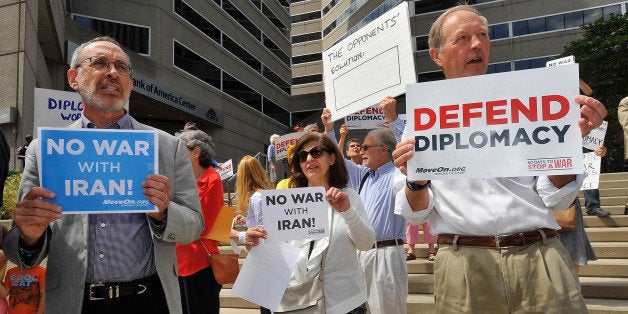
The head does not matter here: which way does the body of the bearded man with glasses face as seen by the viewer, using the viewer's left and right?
facing the viewer

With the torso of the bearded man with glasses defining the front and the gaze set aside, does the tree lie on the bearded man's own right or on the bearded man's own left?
on the bearded man's own left

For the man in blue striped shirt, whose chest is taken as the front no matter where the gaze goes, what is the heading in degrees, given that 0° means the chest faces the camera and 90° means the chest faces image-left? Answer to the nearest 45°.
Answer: approximately 45°

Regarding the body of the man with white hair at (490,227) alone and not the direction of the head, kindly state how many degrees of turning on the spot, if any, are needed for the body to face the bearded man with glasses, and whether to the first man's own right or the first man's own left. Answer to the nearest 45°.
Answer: approximately 90° to the first man's own right

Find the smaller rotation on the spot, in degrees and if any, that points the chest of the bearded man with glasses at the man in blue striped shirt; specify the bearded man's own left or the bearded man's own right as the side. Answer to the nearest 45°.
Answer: approximately 135° to the bearded man's own left

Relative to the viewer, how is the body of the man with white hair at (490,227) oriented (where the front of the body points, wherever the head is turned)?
toward the camera

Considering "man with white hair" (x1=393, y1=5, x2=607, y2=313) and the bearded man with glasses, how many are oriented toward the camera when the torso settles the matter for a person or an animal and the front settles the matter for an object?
2

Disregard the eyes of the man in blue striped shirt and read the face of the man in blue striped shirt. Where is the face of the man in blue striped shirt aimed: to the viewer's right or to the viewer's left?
to the viewer's left

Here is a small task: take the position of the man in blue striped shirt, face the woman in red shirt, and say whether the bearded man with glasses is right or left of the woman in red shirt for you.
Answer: left

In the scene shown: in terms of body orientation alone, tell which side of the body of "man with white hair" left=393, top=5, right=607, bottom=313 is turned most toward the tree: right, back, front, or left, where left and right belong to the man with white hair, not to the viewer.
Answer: back

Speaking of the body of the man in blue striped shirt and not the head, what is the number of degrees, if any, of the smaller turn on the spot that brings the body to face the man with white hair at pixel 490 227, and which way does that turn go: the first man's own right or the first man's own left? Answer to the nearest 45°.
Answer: approximately 45° to the first man's own left
